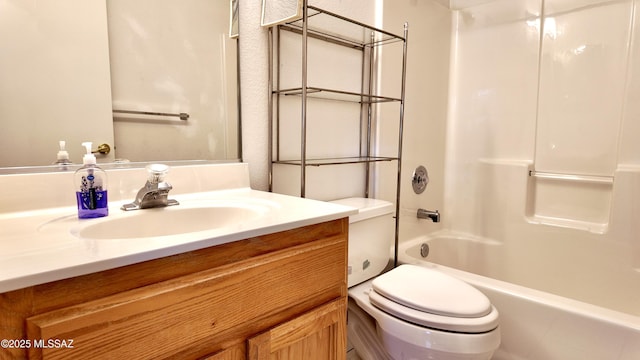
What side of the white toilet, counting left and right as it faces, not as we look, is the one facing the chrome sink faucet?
right

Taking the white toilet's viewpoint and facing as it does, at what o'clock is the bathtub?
The bathtub is roughly at 10 o'clock from the white toilet.

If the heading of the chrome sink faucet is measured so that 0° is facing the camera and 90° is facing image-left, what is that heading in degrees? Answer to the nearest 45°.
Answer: approximately 315°

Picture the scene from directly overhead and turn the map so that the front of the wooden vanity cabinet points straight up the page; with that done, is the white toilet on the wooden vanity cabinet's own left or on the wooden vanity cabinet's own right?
on the wooden vanity cabinet's own left

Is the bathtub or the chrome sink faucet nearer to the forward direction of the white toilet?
the bathtub

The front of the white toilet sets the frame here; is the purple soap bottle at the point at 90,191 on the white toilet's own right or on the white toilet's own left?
on the white toilet's own right

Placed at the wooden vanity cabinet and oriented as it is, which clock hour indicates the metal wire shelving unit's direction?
The metal wire shelving unit is roughly at 9 o'clock from the wooden vanity cabinet.

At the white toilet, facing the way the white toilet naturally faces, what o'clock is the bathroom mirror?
The bathroom mirror is roughly at 4 o'clock from the white toilet.

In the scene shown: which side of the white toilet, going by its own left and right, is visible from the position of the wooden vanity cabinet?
right
